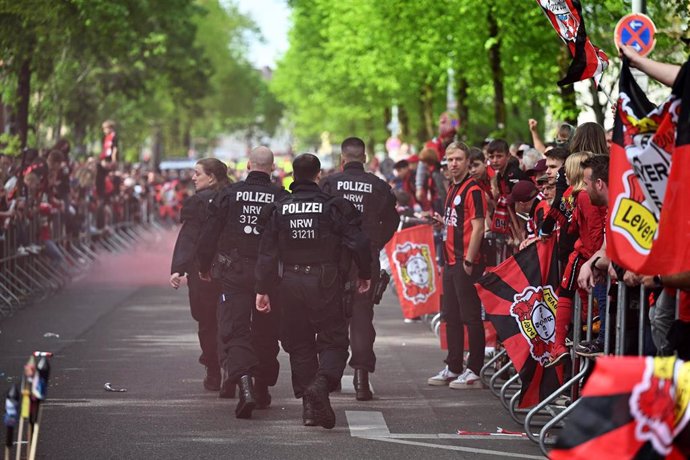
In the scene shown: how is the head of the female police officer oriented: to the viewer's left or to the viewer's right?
to the viewer's left

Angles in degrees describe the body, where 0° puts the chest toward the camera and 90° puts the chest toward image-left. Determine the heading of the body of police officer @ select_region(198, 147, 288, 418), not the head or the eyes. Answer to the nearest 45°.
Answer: approximately 180°

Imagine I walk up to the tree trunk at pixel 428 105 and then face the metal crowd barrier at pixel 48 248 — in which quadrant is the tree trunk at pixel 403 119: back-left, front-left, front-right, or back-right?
back-right

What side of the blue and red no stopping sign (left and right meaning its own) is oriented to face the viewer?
front

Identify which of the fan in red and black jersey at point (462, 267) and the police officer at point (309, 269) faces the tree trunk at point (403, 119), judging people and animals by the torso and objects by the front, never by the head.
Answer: the police officer

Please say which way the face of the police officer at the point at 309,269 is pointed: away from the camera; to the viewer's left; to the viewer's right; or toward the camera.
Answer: away from the camera

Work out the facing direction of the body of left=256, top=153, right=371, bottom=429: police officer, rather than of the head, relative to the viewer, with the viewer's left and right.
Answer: facing away from the viewer

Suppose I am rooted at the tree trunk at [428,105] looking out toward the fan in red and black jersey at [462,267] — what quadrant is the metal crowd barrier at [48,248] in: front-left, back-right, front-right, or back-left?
front-right

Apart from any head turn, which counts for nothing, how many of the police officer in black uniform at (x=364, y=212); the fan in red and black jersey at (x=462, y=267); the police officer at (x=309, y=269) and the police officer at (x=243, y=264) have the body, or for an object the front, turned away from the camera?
3

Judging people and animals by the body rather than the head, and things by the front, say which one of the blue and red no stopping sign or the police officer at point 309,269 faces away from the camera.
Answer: the police officer

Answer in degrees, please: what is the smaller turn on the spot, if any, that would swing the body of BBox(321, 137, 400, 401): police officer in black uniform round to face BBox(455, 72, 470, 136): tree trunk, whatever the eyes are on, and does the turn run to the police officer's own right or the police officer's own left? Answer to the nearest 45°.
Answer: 0° — they already face it

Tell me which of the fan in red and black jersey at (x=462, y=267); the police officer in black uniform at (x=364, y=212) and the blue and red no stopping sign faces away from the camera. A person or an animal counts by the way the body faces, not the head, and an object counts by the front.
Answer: the police officer in black uniform

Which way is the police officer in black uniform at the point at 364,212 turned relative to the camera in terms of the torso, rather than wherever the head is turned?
away from the camera

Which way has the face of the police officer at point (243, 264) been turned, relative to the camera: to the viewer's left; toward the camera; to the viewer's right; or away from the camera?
away from the camera
